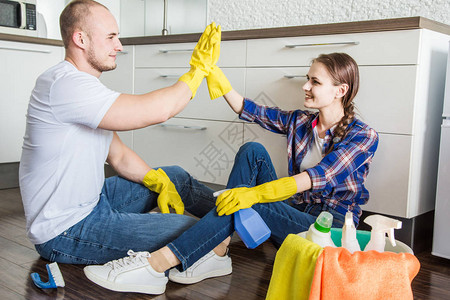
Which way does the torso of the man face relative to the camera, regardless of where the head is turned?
to the viewer's right

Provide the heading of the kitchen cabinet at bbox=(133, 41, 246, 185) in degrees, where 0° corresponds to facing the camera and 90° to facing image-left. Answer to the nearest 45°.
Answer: approximately 45°

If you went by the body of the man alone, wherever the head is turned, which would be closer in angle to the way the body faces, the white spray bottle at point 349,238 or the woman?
the woman

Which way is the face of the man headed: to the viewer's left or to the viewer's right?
to the viewer's right

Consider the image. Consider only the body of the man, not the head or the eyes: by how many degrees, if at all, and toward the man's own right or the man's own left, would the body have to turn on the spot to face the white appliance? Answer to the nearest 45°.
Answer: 0° — they already face it

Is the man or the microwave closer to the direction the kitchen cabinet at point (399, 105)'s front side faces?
the man

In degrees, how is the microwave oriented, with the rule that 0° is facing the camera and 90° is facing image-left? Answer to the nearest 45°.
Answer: approximately 0°

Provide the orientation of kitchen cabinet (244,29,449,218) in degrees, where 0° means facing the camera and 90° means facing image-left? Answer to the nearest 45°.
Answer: approximately 45°

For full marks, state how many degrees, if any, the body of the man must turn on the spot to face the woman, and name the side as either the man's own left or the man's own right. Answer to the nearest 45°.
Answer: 0° — they already face them

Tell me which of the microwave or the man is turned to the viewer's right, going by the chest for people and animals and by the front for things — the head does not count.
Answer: the man
